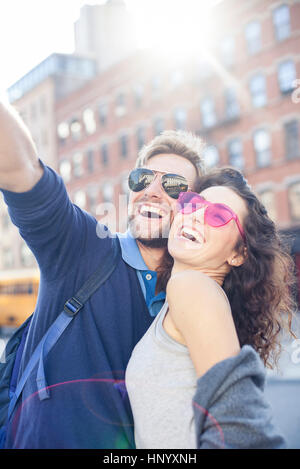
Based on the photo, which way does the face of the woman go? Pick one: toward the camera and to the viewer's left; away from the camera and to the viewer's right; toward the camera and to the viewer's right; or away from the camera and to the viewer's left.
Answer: toward the camera and to the viewer's left

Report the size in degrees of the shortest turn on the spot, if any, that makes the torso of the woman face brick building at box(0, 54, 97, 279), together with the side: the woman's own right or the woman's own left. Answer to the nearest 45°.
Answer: approximately 135° to the woman's own right

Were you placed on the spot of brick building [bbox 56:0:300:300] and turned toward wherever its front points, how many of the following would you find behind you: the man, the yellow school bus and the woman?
0

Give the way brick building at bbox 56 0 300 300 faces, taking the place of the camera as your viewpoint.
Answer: facing the viewer and to the left of the viewer

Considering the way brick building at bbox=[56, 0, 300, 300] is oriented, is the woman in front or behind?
in front

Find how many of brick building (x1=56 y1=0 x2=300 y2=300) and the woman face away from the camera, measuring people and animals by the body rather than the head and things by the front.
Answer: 0

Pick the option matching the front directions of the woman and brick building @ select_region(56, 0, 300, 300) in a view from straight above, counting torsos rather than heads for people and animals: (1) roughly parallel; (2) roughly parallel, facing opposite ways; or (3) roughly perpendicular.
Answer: roughly parallel

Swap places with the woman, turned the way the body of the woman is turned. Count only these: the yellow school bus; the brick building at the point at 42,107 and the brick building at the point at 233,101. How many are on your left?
0

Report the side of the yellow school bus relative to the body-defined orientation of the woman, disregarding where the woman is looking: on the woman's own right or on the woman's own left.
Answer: on the woman's own right

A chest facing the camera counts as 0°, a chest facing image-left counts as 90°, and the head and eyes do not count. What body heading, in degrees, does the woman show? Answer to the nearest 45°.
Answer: approximately 45°

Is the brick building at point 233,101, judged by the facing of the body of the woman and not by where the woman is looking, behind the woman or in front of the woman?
behind
